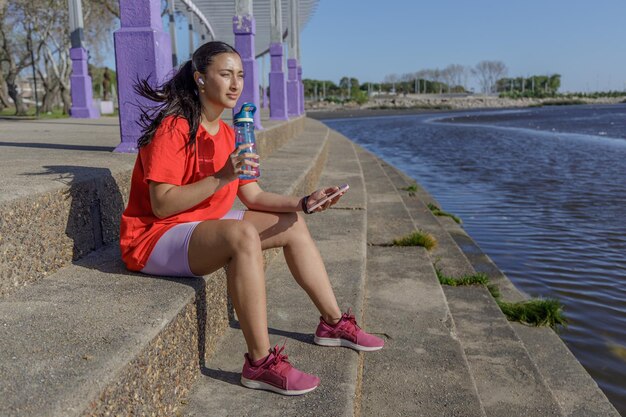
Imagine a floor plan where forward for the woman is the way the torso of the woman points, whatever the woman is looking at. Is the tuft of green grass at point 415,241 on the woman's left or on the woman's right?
on the woman's left

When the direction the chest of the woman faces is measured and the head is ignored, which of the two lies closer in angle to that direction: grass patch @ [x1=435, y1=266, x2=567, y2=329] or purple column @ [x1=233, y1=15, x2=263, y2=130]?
the grass patch

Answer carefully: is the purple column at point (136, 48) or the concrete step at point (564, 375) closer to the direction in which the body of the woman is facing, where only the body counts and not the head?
the concrete step

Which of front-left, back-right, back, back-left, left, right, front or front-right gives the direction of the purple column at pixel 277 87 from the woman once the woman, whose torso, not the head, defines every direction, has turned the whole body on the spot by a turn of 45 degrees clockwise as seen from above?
back

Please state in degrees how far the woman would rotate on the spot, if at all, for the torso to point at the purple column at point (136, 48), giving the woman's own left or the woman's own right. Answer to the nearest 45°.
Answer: approximately 135° to the woman's own left

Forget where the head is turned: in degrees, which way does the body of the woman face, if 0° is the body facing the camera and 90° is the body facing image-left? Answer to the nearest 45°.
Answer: approximately 315°

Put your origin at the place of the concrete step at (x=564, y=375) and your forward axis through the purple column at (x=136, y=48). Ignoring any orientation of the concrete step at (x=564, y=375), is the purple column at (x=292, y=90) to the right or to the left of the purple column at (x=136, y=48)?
right

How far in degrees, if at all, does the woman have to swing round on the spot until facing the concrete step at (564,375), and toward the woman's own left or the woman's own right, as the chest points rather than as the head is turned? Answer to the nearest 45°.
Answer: approximately 45° to the woman's own left

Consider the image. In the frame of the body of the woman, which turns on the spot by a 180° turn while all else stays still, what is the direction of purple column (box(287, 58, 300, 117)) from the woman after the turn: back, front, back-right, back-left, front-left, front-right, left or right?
front-right

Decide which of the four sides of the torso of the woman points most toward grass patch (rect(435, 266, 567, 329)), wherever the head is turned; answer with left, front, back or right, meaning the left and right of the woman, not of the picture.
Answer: left

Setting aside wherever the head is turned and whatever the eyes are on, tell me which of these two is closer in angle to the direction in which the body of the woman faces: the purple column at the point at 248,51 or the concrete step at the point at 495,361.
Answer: the concrete step
